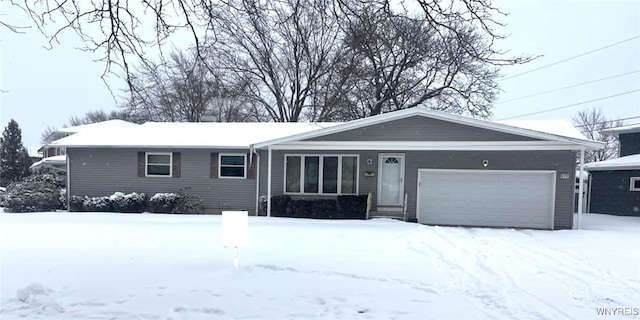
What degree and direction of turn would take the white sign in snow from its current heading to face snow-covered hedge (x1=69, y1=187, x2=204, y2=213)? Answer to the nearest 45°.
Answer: approximately 180°

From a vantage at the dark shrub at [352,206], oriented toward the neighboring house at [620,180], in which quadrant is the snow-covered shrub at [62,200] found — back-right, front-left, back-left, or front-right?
back-left

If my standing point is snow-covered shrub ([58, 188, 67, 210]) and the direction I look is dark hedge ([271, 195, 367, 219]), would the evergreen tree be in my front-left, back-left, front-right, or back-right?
back-left

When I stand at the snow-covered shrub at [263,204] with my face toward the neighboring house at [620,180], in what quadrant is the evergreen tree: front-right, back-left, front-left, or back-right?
back-left

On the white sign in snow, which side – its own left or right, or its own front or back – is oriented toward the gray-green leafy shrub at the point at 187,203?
back

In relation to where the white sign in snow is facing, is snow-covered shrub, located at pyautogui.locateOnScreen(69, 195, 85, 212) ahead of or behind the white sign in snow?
behind

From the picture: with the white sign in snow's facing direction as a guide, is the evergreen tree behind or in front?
behind

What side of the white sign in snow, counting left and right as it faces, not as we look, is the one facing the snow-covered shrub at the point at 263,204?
back

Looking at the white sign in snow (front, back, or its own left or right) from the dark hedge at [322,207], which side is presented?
back

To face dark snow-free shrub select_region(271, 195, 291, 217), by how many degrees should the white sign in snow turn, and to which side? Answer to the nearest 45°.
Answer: approximately 180°

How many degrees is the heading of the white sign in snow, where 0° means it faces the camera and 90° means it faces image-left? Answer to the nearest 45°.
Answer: approximately 0°

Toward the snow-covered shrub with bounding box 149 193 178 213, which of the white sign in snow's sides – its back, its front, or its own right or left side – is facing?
back
